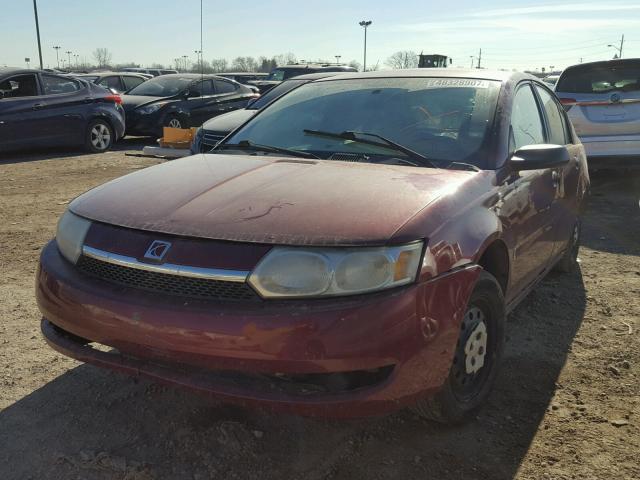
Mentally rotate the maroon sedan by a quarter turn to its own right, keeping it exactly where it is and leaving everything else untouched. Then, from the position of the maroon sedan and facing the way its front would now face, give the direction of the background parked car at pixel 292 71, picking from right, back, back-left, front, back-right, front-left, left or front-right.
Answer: front-right

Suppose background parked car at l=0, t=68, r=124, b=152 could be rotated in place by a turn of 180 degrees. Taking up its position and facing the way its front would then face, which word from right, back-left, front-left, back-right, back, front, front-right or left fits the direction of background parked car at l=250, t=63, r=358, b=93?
front-left

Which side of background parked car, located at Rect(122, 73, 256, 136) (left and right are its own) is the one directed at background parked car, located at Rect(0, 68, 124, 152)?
front

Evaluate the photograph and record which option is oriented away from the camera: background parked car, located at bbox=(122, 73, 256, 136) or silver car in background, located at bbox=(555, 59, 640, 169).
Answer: the silver car in background

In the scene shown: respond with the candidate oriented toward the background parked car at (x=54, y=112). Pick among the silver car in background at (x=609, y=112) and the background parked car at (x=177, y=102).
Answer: the background parked car at (x=177, y=102)

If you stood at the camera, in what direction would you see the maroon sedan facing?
facing the viewer and to the left of the viewer

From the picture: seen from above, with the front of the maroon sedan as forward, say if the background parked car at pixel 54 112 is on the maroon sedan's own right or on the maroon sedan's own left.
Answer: on the maroon sedan's own right

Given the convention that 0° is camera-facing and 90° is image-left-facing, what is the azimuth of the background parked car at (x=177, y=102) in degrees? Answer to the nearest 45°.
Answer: approximately 45°

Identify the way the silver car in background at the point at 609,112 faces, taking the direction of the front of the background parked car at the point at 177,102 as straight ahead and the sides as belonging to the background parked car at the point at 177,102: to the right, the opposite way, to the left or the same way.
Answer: the opposite way

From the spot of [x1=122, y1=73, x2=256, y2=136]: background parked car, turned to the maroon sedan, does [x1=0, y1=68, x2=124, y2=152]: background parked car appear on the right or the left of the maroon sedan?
right

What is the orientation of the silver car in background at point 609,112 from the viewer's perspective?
away from the camera

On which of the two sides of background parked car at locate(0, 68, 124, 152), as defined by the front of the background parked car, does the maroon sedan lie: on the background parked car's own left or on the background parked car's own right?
on the background parked car's own left

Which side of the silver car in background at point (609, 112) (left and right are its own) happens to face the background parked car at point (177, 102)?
left

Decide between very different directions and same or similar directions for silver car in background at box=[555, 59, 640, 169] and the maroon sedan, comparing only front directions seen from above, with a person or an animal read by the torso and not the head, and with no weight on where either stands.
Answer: very different directions

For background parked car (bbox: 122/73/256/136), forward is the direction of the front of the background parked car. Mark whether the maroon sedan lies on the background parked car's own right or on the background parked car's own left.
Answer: on the background parked car's own left

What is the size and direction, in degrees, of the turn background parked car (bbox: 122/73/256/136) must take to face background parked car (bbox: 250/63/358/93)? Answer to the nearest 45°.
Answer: approximately 180°

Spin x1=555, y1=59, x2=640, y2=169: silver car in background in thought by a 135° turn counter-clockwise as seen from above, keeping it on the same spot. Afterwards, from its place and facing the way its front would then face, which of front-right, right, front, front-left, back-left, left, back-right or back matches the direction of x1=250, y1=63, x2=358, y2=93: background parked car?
right

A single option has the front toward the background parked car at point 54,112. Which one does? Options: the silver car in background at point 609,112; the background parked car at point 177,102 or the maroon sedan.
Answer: the background parked car at point 177,102
